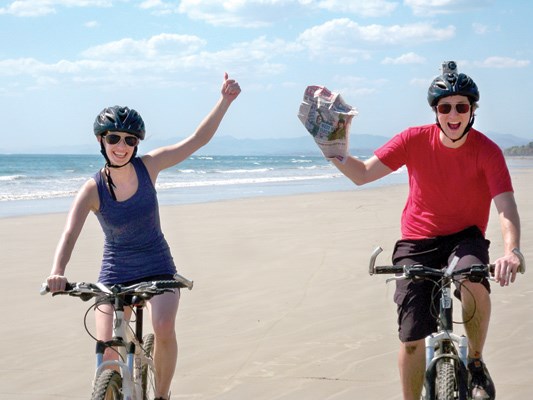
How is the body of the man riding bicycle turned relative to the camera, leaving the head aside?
toward the camera

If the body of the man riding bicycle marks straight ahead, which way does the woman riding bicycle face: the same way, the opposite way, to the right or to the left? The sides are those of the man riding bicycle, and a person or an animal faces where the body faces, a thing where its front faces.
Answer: the same way

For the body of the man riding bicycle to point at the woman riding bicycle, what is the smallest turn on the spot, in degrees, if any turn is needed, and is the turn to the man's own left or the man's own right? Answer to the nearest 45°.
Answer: approximately 90° to the man's own right

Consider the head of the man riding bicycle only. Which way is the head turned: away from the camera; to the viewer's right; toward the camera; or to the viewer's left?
toward the camera

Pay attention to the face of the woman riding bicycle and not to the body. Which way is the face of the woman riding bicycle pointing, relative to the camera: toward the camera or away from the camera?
toward the camera

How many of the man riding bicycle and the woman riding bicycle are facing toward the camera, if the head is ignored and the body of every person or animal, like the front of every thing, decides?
2

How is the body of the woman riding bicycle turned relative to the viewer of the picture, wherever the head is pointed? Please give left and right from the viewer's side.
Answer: facing the viewer

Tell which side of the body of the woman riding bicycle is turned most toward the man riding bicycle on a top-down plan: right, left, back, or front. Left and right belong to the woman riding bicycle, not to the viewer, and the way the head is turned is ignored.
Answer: left
